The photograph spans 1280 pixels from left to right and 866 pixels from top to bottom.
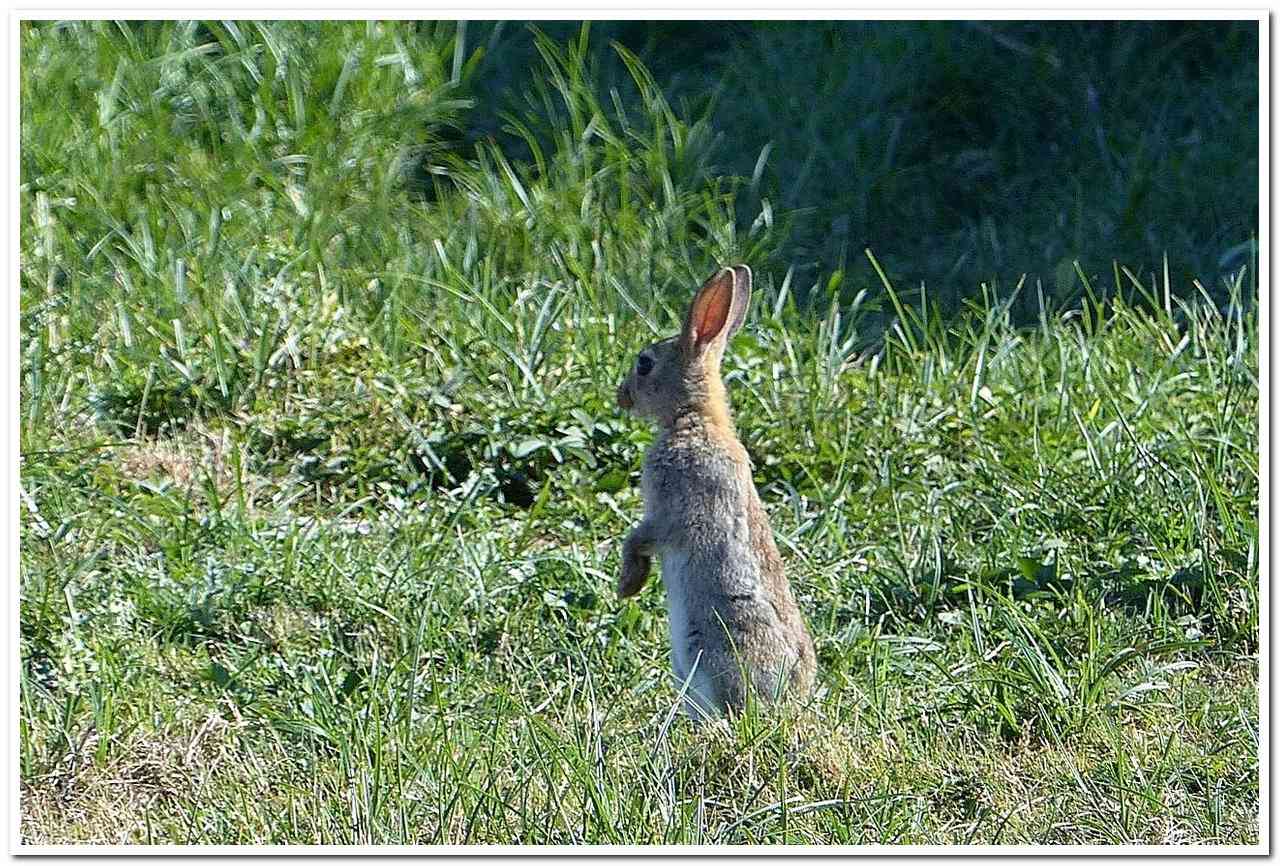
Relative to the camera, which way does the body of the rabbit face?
to the viewer's left
